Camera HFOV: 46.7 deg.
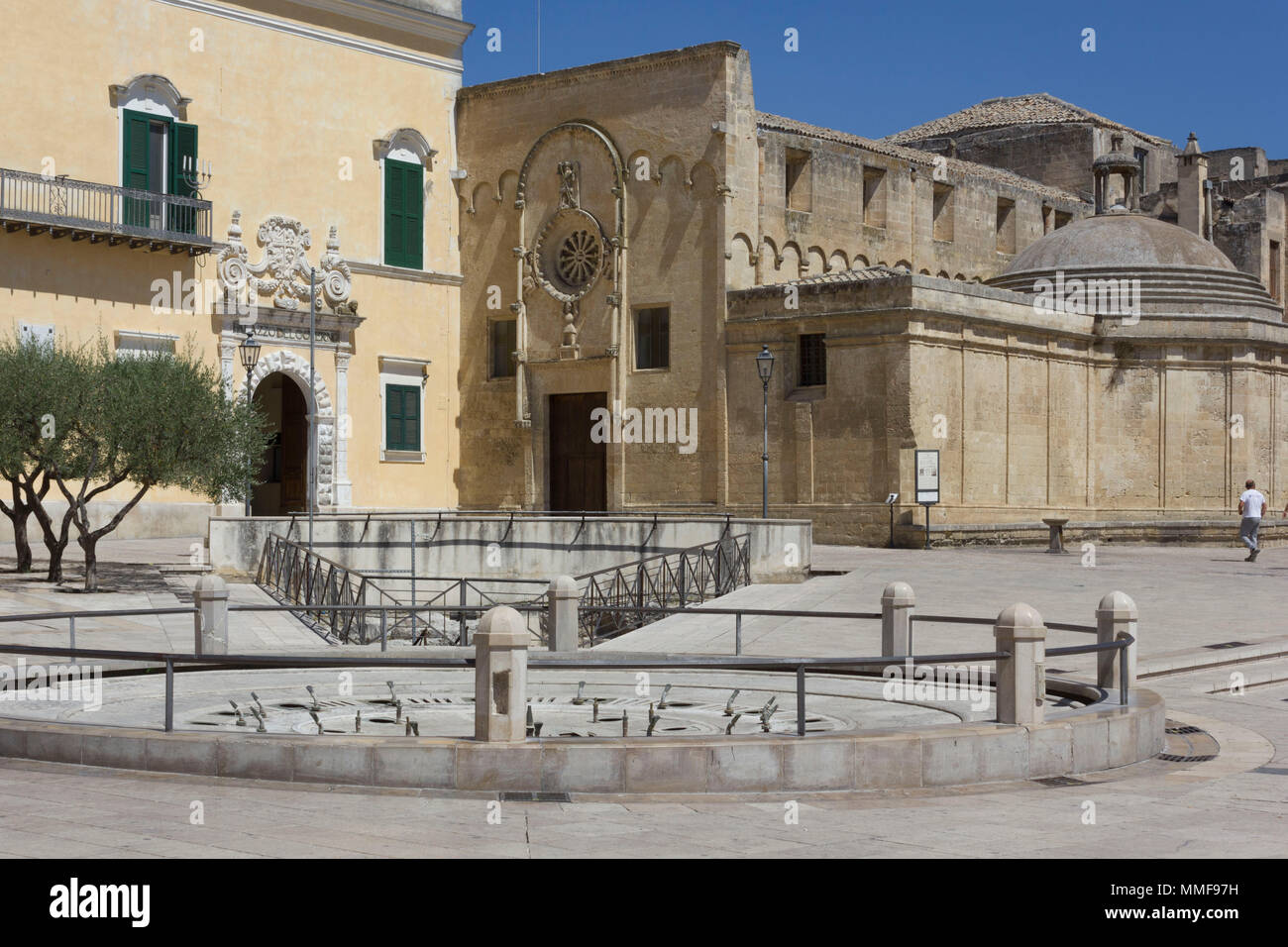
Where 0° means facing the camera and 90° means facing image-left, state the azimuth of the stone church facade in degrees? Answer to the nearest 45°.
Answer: approximately 45°

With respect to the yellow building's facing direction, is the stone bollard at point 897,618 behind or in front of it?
in front

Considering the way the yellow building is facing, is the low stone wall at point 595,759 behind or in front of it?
in front

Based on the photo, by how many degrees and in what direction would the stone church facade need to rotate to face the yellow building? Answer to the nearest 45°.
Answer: approximately 45° to its right

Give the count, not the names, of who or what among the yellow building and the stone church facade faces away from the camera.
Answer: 0

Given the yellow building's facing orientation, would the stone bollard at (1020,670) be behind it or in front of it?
in front

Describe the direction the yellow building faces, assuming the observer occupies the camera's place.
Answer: facing the viewer and to the right of the viewer

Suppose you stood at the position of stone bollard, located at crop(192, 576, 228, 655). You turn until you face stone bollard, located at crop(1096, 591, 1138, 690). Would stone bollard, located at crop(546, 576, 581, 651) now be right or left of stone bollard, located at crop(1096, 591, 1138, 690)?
left

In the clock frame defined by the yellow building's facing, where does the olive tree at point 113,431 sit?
The olive tree is roughly at 2 o'clock from the yellow building.

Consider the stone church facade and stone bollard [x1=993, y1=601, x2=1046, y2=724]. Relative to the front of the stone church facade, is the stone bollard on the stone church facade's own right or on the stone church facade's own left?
on the stone church facade's own left

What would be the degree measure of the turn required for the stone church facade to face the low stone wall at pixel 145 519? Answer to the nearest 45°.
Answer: approximately 45° to its right

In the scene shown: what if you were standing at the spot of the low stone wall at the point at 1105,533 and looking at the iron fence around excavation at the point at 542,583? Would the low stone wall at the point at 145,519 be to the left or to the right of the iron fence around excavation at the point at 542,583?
right

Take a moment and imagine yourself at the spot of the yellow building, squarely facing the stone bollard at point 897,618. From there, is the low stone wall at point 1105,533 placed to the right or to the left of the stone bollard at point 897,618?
left
